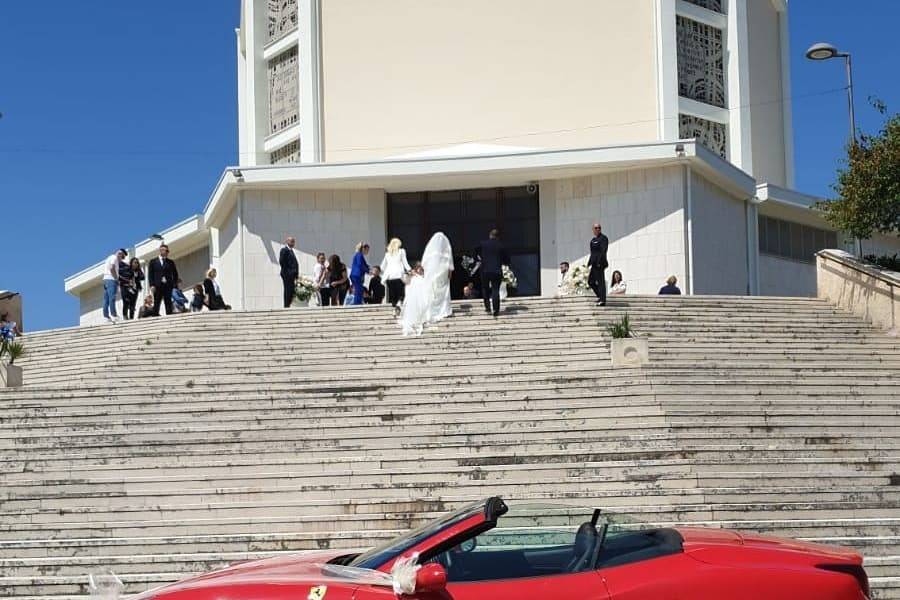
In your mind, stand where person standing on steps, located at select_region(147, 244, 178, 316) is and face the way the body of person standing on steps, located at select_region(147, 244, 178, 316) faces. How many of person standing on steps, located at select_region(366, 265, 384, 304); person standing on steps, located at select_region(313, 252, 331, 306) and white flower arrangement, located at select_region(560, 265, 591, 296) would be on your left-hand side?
3

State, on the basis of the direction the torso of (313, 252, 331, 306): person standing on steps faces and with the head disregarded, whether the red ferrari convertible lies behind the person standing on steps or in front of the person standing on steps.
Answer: in front

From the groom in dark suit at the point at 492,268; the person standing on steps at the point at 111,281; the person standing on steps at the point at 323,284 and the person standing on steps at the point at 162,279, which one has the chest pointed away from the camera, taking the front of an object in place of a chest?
the groom in dark suit

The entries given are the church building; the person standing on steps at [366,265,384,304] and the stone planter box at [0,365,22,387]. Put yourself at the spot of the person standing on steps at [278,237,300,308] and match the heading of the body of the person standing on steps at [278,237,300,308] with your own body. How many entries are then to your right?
1

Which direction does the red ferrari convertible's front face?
to the viewer's left

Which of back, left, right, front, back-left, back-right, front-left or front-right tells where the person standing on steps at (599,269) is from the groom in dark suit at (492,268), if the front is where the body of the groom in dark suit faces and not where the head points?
right

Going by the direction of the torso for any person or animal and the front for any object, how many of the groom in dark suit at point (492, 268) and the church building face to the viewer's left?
0

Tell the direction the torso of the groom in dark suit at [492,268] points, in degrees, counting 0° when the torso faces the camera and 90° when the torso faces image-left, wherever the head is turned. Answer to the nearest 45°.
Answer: approximately 180°

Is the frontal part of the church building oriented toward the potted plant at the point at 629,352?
yes

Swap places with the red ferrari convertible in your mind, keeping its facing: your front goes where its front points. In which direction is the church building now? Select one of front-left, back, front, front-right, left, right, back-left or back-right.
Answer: right

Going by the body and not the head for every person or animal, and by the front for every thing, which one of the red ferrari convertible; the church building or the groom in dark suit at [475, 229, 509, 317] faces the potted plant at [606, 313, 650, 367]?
the church building

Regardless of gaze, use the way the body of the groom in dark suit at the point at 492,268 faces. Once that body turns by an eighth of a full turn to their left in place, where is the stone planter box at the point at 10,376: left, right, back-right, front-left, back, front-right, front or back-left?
front-left
